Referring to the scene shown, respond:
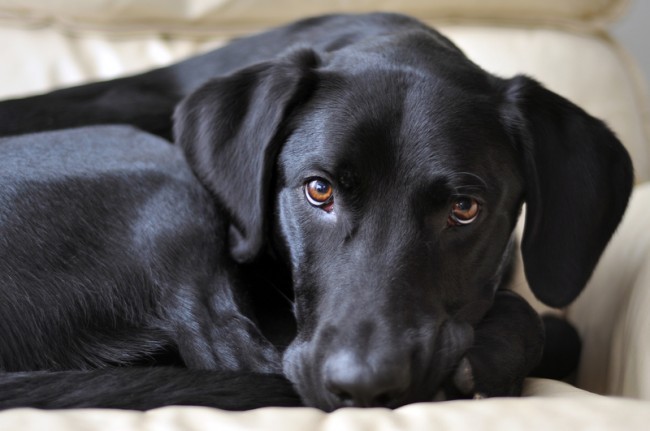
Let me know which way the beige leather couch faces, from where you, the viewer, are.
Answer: facing the viewer
